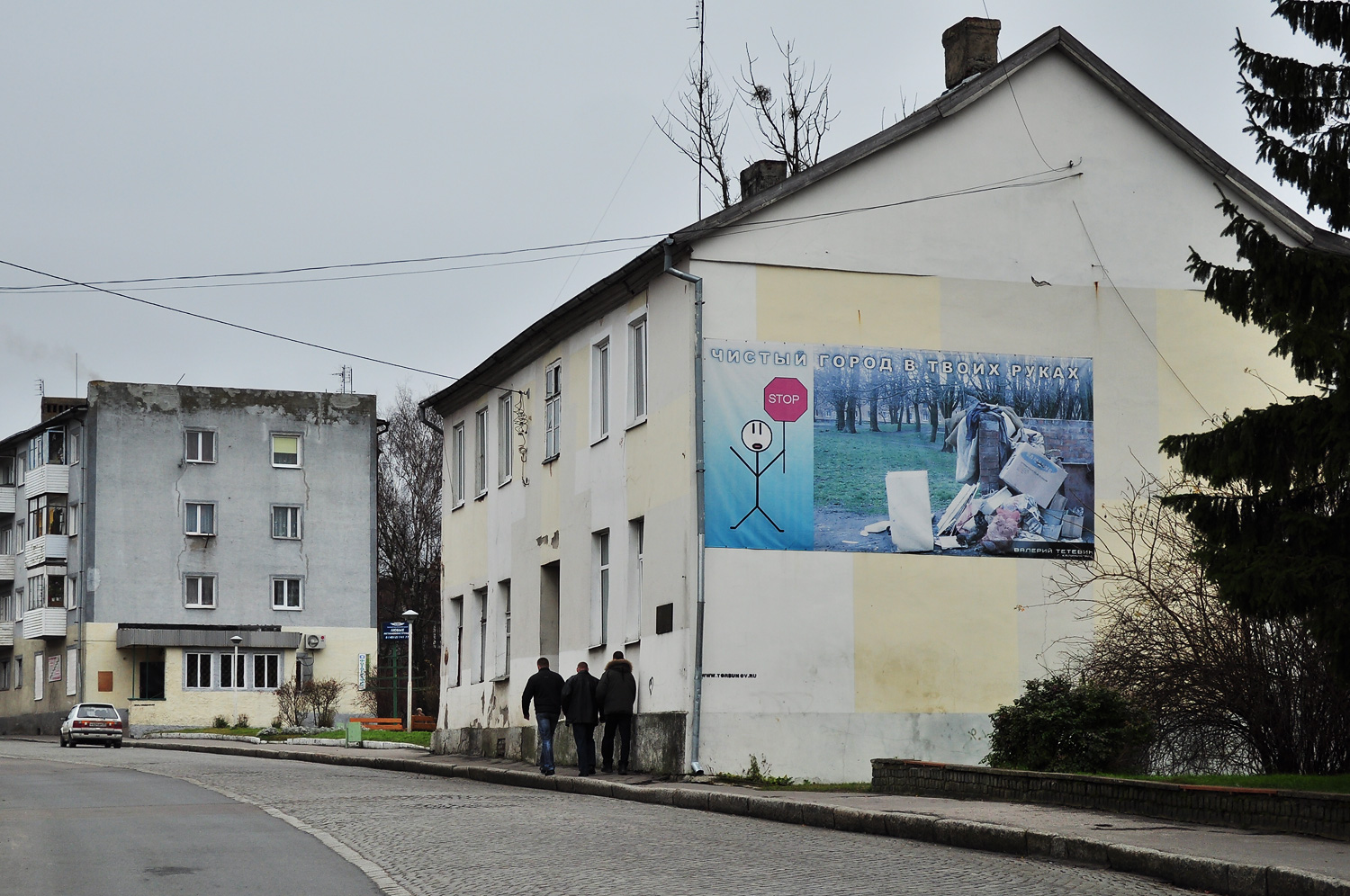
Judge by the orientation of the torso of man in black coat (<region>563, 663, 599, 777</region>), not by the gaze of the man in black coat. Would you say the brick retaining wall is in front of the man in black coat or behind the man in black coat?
behind

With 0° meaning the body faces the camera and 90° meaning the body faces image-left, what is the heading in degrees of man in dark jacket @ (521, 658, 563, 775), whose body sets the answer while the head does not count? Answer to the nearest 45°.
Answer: approximately 180°

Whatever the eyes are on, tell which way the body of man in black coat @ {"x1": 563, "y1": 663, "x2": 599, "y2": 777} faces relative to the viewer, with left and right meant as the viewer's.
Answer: facing away from the viewer

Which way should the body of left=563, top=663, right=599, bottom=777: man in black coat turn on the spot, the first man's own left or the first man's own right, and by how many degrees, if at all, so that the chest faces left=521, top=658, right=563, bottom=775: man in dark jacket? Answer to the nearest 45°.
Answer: approximately 45° to the first man's own left

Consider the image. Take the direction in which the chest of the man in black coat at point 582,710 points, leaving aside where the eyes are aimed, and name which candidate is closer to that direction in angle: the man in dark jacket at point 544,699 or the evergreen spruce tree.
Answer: the man in dark jacket

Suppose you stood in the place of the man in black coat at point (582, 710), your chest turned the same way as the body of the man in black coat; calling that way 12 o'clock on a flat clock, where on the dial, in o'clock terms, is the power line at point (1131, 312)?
The power line is roughly at 3 o'clock from the man in black coat.

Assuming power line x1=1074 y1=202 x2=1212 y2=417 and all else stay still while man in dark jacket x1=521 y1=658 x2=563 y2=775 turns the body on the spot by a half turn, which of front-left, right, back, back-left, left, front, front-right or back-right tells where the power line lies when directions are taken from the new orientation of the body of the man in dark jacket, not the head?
left
